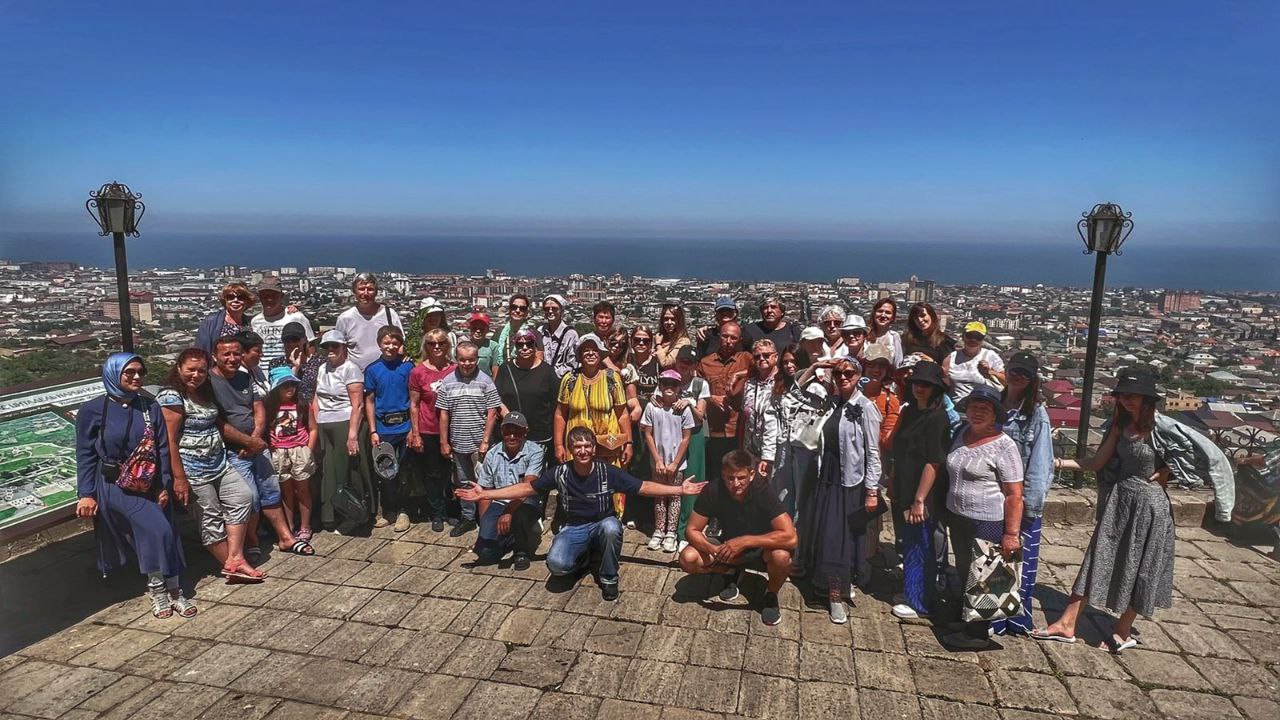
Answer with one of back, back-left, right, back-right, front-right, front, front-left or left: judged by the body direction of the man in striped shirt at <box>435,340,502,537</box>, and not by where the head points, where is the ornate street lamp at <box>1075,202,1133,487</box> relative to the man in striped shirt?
left

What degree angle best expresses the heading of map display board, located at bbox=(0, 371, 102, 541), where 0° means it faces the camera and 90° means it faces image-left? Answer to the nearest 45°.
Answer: approximately 315°

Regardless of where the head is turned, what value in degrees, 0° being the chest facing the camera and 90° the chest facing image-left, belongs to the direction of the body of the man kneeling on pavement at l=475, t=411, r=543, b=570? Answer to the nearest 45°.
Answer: approximately 0°

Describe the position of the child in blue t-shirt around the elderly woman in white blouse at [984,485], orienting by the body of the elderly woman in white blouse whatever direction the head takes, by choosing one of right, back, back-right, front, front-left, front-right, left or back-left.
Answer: front-right

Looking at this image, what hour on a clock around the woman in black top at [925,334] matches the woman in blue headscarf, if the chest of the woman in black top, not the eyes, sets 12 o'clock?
The woman in blue headscarf is roughly at 2 o'clock from the woman in black top.

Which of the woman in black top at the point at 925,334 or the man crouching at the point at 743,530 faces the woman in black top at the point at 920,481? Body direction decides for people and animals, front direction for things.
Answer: the woman in black top at the point at 925,334

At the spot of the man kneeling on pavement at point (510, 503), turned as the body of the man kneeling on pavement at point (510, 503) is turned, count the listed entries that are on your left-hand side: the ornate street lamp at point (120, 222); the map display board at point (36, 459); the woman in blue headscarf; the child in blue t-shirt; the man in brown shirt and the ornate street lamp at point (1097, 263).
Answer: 2

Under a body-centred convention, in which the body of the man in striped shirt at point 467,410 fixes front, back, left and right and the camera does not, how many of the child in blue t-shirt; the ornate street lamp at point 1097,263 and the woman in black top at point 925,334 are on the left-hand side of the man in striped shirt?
2

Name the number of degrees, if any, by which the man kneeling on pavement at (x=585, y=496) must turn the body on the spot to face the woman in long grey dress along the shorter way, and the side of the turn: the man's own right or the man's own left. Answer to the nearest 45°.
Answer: approximately 90° to the man's own left
